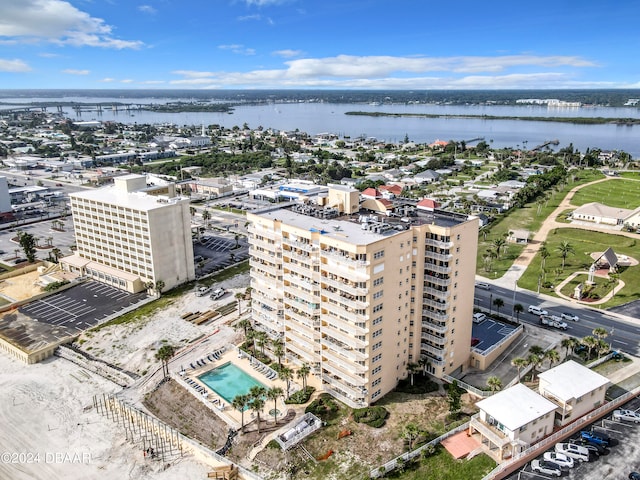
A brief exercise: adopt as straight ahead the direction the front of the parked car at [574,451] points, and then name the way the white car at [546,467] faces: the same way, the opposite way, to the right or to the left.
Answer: the same way

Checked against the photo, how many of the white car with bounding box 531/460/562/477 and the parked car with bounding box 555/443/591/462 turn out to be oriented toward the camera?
0

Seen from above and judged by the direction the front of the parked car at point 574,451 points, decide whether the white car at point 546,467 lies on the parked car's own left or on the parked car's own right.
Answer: on the parked car's own left

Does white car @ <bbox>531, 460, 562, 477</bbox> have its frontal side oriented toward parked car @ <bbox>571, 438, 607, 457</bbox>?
no

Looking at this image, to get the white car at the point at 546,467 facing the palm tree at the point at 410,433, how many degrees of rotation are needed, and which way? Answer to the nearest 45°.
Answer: approximately 45° to its left

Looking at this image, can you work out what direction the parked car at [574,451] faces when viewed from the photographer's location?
facing away from the viewer and to the left of the viewer

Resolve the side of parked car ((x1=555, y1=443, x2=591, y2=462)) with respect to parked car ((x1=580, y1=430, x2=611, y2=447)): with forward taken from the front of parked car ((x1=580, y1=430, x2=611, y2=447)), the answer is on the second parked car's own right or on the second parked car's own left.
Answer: on the second parked car's own left

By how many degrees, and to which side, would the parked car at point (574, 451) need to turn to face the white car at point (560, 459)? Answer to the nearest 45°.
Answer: approximately 90° to its left

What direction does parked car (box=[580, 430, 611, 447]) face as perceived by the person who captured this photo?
facing away from the viewer and to the left of the viewer

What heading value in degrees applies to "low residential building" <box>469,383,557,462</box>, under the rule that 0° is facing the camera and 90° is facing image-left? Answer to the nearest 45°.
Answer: approximately 45°

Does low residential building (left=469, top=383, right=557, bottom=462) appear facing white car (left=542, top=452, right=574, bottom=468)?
no

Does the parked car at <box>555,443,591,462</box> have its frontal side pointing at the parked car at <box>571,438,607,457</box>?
no

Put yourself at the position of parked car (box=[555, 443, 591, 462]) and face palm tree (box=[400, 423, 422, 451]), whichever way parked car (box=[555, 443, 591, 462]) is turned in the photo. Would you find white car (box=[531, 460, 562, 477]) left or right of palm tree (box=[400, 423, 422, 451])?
left

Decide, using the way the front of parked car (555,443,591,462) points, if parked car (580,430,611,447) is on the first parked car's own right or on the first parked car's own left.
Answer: on the first parked car's own right

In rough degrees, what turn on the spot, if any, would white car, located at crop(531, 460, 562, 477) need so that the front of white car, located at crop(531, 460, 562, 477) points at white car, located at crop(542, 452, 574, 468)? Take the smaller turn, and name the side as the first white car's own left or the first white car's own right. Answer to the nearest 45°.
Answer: approximately 90° to the first white car's own right

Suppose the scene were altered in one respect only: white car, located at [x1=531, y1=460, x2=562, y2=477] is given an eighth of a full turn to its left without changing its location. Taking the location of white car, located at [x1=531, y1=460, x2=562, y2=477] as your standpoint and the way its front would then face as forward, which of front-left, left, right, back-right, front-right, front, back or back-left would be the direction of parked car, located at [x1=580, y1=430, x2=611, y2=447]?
back-right

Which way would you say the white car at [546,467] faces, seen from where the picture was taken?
facing away from the viewer and to the left of the viewer

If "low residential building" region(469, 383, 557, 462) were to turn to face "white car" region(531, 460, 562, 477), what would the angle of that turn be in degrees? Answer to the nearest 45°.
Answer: approximately 90° to its left
